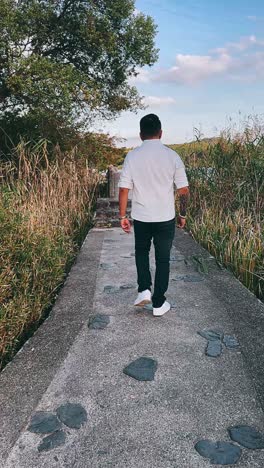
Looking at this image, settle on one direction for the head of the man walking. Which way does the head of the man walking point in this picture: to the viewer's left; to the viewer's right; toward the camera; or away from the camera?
away from the camera

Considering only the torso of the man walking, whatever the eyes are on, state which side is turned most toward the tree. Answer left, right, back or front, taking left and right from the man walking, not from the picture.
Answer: front

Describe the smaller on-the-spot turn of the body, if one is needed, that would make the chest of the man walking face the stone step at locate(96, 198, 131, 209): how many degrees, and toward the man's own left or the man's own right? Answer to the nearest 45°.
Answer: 0° — they already face it

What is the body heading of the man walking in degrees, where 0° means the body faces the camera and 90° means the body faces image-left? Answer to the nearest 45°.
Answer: approximately 180°
